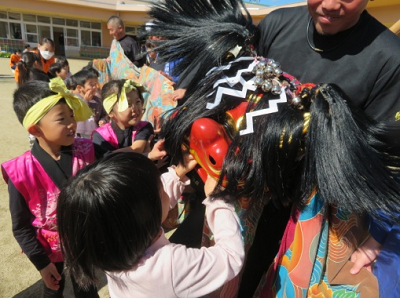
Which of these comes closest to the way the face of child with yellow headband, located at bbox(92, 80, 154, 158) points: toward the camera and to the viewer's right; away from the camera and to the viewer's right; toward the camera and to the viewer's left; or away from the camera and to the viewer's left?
toward the camera and to the viewer's right

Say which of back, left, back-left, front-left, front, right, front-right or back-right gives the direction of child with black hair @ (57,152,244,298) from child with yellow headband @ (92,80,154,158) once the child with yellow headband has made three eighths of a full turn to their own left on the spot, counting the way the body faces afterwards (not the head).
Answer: back

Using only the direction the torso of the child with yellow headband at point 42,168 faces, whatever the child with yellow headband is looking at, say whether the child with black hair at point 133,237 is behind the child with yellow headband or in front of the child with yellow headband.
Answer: in front

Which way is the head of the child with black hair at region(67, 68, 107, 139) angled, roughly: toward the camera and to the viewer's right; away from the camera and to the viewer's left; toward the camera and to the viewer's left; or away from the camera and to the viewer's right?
toward the camera and to the viewer's right

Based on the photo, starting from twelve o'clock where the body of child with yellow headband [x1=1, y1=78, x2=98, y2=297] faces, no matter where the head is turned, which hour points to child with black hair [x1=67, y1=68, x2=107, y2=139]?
The child with black hair is roughly at 8 o'clock from the child with yellow headband.

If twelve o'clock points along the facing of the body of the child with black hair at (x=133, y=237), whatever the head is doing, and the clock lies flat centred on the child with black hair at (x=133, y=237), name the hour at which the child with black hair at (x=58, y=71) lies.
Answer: the child with black hair at (x=58, y=71) is roughly at 10 o'clock from the child with black hair at (x=133, y=237).

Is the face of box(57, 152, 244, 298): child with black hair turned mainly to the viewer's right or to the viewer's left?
to the viewer's right

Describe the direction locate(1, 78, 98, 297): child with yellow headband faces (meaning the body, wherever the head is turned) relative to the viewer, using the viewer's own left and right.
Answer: facing the viewer and to the right of the viewer

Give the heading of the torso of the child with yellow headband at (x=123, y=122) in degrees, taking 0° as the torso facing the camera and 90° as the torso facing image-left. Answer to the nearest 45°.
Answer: approximately 315°

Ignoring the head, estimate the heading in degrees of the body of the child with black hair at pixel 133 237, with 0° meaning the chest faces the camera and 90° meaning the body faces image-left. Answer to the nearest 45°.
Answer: approximately 225°
